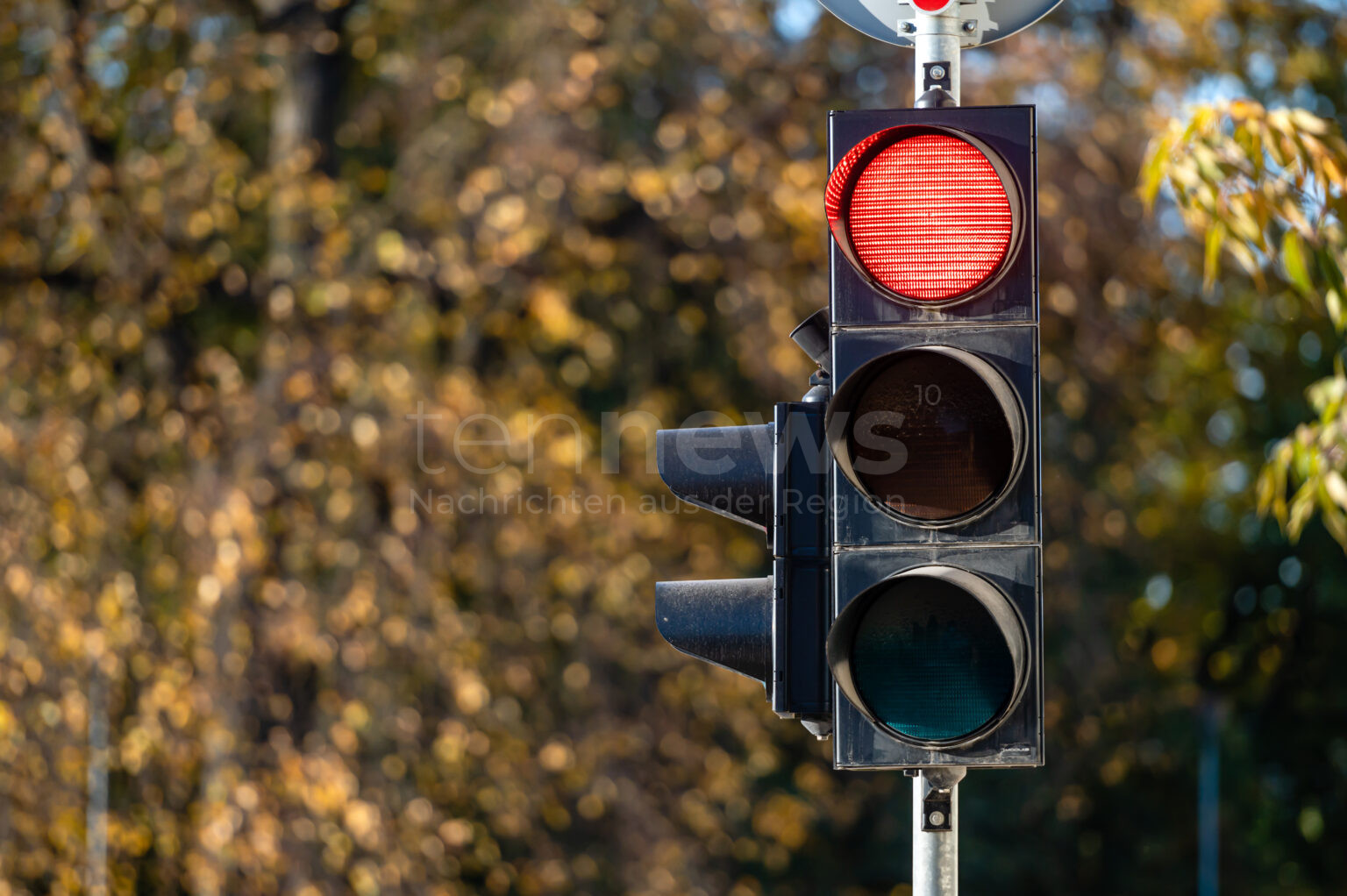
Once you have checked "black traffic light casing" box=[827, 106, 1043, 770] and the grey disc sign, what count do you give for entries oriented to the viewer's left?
0

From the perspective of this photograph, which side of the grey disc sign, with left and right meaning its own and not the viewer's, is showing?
back

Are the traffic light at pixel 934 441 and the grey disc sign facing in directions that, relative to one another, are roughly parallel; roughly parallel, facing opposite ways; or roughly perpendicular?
roughly parallel, facing opposite ways

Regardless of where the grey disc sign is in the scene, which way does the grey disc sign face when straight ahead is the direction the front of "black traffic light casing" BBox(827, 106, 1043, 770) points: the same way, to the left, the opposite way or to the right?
the opposite way

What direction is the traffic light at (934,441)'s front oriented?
toward the camera

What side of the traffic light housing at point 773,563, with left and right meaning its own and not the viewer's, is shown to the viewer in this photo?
left

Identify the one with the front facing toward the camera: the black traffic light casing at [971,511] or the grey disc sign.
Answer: the black traffic light casing

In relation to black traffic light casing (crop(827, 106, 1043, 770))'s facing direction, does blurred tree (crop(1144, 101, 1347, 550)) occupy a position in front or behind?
behind

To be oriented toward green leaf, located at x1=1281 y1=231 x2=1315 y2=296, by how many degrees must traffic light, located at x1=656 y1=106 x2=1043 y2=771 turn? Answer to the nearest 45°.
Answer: approximately 135° to its left
